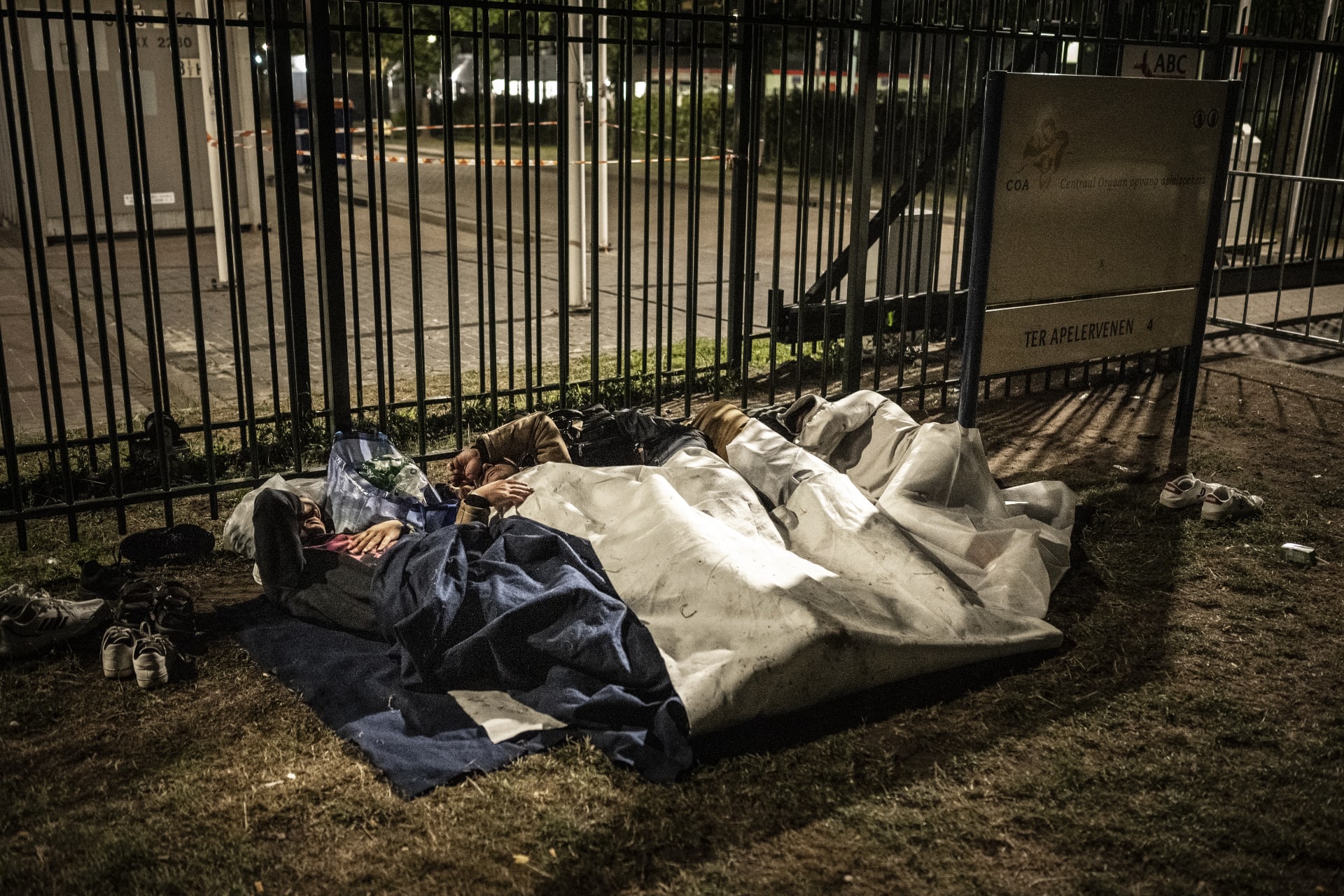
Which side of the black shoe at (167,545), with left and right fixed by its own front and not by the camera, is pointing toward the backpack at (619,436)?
back

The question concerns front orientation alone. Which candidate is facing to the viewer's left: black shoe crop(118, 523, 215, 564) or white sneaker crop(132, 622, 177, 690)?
the black shoe

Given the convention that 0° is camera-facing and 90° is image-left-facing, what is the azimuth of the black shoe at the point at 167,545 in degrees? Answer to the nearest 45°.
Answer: approximately 90°

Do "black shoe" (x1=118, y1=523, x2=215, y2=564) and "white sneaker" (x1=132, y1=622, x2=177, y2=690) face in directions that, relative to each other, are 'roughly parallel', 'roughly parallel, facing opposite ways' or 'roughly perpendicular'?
roughly perpendicular

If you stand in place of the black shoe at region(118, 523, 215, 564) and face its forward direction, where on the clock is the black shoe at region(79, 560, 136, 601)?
the black shoe at region(79, 560, 136, 601) is roughly at 10 o'clock from the black shoe at region(118, 523, 215, 564).

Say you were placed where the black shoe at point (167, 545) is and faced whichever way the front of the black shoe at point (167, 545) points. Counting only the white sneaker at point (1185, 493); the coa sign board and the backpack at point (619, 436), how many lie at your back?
3

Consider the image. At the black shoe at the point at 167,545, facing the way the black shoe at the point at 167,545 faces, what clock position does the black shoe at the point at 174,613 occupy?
the black shoe at the point at 174,613 is roughly at 9 o'clock from the black shoe at the point at 167,545.

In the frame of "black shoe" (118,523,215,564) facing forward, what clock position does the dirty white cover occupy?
The dirty white cover is roughly at 7 o'clock from the black shoe.

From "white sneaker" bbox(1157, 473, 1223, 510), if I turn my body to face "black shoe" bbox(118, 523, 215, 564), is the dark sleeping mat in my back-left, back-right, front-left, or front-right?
front-left

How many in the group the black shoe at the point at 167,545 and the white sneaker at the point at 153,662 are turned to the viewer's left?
1

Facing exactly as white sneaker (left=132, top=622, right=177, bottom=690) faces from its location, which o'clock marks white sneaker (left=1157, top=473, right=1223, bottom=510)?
white sneaker (left=1157, top=473, right=1223, bottom=510) is roughly at 3 o'clock from white sneaker (left=132, top=622, right=177, bottom=690).
